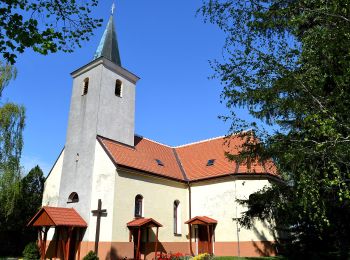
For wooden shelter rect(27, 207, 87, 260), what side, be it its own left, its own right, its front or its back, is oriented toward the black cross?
left

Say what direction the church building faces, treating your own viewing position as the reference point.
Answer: facing the viewer and to the left of the viewer

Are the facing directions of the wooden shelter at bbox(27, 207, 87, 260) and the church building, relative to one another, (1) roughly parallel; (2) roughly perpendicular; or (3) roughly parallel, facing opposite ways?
roughly parallel

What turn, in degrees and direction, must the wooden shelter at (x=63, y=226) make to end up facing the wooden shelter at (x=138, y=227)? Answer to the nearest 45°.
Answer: approximately 135° to its left

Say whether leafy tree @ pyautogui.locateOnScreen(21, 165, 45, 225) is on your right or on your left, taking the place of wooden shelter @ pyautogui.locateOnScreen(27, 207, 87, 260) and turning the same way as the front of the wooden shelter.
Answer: on your right

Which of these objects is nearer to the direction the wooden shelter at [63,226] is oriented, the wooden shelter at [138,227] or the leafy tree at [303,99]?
the leafy tree

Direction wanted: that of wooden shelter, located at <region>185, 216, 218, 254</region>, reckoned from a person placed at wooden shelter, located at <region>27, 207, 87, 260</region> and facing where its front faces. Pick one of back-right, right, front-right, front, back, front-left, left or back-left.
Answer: back-left

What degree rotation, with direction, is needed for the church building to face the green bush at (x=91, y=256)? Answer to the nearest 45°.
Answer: approximately 45° to its left

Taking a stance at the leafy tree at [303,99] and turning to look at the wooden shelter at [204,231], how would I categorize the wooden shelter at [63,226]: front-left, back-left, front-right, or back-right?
front-left

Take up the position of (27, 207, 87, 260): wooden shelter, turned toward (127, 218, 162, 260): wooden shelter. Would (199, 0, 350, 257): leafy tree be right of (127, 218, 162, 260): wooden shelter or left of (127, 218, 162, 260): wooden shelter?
right

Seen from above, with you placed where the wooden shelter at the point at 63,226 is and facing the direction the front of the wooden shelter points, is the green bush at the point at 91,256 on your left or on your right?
on your left
